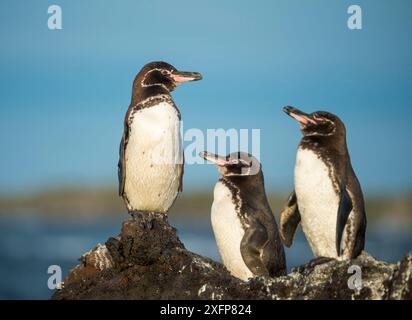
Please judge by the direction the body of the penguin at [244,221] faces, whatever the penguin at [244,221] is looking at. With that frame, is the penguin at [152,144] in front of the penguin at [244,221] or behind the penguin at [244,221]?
in front

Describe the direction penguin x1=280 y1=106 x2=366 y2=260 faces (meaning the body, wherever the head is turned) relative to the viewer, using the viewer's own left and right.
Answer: facing the viewer and to the left of the viewer

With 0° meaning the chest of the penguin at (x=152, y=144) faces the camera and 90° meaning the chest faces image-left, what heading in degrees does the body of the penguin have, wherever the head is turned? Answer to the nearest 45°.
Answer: approximately 315°

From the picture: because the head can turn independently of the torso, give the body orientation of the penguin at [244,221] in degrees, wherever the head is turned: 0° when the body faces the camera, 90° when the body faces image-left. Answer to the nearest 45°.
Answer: approximately 90°

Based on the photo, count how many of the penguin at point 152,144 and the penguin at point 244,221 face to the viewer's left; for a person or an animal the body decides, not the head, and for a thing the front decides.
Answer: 1

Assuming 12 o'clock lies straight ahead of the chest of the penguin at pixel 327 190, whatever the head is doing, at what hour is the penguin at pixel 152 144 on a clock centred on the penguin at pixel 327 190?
the penguin at pixel 152 144 is roughly at 2 o'clock from the penguin at pixel 327 190.
